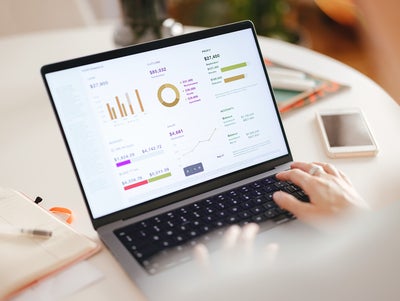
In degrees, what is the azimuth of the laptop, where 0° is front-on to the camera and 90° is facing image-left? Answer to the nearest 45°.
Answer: approximately 315°
